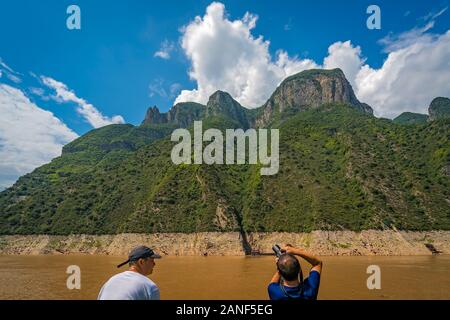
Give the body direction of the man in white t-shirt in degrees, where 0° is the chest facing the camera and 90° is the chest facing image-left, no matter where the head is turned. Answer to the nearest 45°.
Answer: approximately 225°

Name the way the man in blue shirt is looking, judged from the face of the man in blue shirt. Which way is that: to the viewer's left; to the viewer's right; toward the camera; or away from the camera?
away from the camera

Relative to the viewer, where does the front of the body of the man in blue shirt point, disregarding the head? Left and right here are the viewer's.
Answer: facing away from the viewer

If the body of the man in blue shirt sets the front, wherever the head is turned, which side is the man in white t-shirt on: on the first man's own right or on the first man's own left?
on the first man's own left

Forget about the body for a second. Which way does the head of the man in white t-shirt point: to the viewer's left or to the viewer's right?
to the viewer's right

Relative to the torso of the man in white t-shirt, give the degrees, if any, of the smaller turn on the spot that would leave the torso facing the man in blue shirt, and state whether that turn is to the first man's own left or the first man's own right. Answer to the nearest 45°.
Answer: approximately 45° to the first man's own right
